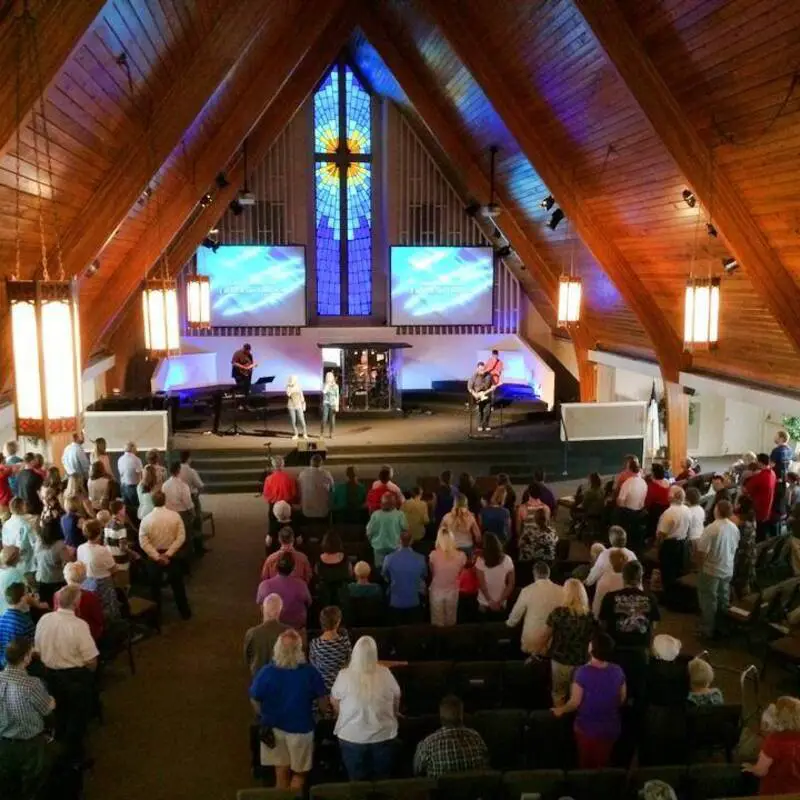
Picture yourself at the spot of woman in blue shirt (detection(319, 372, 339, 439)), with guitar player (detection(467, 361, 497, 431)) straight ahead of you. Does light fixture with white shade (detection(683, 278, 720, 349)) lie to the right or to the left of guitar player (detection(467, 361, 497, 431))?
right

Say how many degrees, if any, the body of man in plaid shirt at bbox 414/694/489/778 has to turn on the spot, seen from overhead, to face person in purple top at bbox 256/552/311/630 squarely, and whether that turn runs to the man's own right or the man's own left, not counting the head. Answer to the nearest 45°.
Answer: approximately 45° to the man's own left

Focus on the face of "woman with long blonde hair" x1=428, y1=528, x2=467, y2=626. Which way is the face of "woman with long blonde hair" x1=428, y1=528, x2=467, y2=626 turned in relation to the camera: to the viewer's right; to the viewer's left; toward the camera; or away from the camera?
away from the camera

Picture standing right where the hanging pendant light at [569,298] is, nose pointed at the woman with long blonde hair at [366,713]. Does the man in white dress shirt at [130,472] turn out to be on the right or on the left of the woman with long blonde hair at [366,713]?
right

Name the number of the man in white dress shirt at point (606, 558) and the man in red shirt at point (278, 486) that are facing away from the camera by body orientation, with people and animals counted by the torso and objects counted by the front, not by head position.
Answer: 2

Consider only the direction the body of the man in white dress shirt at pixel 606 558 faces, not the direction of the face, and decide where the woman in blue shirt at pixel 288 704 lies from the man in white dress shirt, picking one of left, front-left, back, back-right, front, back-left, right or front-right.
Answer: back-left

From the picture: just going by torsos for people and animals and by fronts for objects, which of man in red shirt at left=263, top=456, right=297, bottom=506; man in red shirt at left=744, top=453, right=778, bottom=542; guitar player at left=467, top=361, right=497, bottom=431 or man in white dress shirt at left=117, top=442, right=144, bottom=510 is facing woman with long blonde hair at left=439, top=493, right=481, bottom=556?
the guitar player

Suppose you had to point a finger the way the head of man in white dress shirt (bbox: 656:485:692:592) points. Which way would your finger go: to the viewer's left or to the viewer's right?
to the viewer's left

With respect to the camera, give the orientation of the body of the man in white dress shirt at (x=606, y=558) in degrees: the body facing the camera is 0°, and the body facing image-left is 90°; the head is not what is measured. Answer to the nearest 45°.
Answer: approximately 180°

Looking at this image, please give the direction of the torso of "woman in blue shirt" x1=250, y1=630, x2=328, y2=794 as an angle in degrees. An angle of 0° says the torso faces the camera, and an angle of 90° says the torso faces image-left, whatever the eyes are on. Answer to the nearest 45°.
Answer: approximately 180°

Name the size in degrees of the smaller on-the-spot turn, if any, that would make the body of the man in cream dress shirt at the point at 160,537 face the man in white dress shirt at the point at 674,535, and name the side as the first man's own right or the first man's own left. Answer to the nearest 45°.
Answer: approximately 90° to the first man's own right

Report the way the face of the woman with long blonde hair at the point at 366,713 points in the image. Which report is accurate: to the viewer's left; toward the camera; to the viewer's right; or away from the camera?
away from the camera

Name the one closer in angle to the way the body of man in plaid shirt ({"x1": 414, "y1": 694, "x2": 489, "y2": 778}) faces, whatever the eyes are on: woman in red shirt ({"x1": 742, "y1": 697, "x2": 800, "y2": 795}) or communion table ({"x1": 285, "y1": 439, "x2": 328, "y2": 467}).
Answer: the communion table

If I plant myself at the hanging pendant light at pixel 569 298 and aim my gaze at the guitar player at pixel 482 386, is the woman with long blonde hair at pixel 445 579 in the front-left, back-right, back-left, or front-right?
back-left

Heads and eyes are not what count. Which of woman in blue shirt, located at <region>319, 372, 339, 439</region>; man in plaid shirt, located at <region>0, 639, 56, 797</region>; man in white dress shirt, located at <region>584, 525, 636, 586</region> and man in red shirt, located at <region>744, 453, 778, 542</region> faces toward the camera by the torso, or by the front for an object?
the woman in blue shirt
